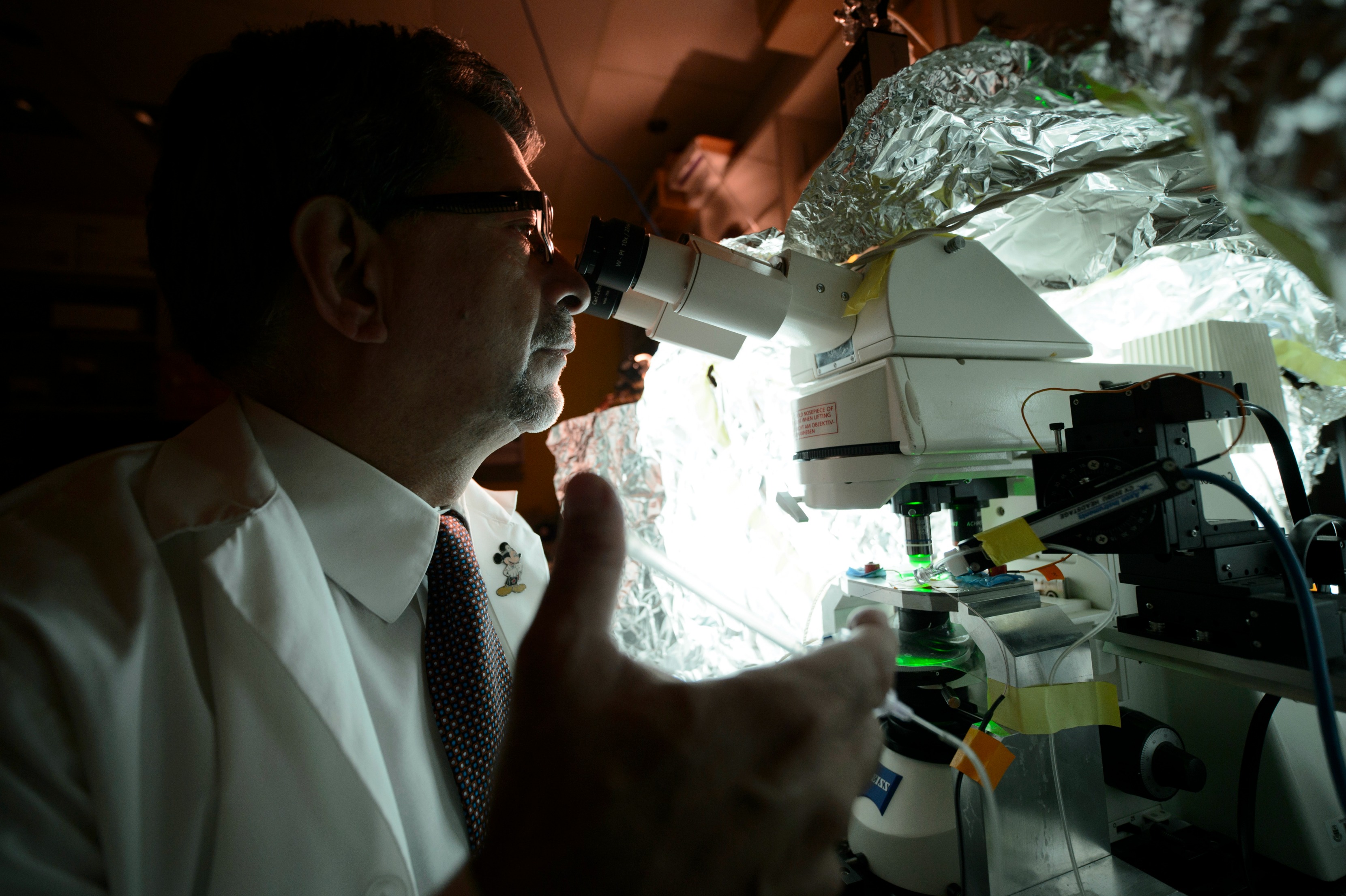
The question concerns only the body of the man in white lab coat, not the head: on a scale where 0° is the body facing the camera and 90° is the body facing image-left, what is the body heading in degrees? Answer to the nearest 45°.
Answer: approximately 315°

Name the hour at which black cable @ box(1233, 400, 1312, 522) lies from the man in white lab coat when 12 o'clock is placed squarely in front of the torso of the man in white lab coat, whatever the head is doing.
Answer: The black cable is roughly at 11 o'clock from the man in white lab coat.

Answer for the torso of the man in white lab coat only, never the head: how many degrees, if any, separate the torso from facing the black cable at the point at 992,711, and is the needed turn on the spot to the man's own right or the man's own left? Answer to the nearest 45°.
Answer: approximately 45° to the man's own left

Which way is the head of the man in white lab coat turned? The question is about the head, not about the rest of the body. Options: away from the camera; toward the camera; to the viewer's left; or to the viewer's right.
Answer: to the viewer's right

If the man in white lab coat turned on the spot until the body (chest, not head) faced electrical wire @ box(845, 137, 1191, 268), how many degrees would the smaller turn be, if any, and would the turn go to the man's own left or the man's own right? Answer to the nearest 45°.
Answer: approximately 45° to the man's own left

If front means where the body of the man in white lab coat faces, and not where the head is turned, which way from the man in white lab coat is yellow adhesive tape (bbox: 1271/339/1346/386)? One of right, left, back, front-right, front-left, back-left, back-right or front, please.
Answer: front-left

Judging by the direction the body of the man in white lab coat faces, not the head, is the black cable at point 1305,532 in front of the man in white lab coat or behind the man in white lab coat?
in front

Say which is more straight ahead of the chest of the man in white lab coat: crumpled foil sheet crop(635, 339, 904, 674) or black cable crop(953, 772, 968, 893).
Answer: the black cable

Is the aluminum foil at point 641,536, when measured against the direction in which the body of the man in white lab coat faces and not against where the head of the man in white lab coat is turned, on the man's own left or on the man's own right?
on the man's own left

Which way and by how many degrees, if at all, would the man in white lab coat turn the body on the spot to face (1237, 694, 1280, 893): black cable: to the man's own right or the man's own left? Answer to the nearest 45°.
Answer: approximately 45° to the man's own left

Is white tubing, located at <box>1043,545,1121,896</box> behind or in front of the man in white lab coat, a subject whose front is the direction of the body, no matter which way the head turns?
in front
